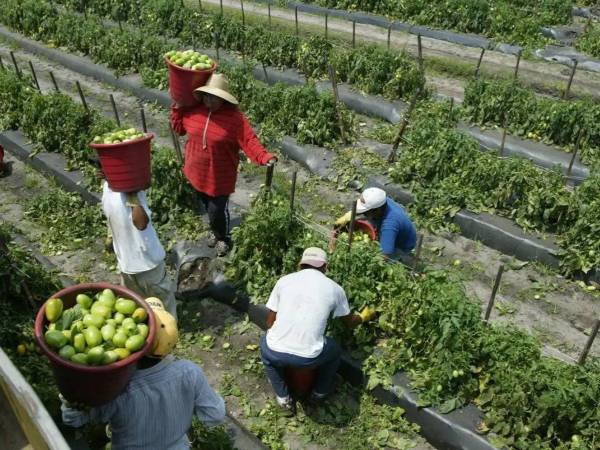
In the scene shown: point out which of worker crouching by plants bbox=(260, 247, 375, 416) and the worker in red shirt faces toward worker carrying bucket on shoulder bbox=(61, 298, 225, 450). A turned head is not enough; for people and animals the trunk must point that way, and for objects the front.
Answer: the worker in red shirt

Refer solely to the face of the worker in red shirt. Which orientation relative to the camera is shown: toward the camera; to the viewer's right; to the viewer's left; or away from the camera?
toward the camera

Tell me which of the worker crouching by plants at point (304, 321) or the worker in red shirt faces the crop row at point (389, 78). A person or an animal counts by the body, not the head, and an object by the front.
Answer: the worker crouching by plants

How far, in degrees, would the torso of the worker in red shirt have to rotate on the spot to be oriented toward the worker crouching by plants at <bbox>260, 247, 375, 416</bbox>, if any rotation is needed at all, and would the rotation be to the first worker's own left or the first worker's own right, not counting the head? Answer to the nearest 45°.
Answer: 0° — they already face them

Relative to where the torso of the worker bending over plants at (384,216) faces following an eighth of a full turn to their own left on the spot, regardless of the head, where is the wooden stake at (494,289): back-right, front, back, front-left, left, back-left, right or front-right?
left

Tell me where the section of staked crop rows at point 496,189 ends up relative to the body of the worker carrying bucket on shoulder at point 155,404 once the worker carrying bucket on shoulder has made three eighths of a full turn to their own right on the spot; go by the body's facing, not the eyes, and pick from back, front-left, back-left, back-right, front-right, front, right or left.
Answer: left

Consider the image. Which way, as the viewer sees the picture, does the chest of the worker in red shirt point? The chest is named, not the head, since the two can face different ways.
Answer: toward the camera

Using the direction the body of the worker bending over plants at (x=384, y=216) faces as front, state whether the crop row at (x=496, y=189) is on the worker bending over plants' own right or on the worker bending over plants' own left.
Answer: on the worker bending over plants' own right

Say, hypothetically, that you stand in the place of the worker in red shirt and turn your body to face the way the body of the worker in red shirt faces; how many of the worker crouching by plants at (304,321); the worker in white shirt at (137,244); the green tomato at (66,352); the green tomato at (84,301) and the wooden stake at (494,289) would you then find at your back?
0

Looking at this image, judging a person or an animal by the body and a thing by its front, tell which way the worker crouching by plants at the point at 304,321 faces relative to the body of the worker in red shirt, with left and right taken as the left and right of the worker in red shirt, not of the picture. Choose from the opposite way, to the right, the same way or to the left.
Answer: the opposite way

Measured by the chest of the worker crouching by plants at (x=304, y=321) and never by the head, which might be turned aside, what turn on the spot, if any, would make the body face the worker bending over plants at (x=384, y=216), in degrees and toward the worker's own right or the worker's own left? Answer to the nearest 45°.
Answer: approximately 45° to the worker's own right

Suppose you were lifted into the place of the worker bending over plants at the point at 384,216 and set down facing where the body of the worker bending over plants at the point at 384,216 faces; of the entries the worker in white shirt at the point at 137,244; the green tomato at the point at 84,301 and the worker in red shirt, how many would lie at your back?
0

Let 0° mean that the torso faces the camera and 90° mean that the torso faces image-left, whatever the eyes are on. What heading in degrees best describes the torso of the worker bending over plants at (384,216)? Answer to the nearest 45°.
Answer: approximately 90°

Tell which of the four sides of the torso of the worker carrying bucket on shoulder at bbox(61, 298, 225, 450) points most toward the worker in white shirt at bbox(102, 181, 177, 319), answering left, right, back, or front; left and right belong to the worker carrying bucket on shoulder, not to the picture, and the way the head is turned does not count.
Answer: front

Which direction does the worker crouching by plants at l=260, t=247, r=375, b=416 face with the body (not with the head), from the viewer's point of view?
away from the camera

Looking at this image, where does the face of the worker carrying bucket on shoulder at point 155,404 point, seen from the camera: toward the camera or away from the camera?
away from the camera

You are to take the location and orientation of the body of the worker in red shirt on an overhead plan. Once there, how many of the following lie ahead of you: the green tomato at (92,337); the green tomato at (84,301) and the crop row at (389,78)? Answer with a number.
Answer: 2

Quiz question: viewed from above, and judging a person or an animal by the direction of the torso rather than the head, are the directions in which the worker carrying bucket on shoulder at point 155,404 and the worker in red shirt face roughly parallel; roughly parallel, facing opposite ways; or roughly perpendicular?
roughly parallel, facing opposite ways

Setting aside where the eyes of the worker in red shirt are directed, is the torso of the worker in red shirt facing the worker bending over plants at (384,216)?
no

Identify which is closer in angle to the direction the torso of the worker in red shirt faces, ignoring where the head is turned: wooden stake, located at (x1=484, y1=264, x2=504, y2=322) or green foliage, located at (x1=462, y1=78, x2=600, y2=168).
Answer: the wooden stake

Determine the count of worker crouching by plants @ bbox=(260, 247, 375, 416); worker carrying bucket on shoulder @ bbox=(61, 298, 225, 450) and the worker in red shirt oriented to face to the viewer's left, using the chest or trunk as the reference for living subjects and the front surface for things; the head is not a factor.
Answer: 0

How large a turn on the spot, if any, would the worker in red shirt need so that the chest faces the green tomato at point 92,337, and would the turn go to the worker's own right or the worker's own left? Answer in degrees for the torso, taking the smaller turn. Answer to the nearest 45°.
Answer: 0° — they already face it

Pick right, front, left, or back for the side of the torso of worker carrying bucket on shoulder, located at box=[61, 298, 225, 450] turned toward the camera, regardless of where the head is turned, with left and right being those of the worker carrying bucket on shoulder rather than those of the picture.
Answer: back
